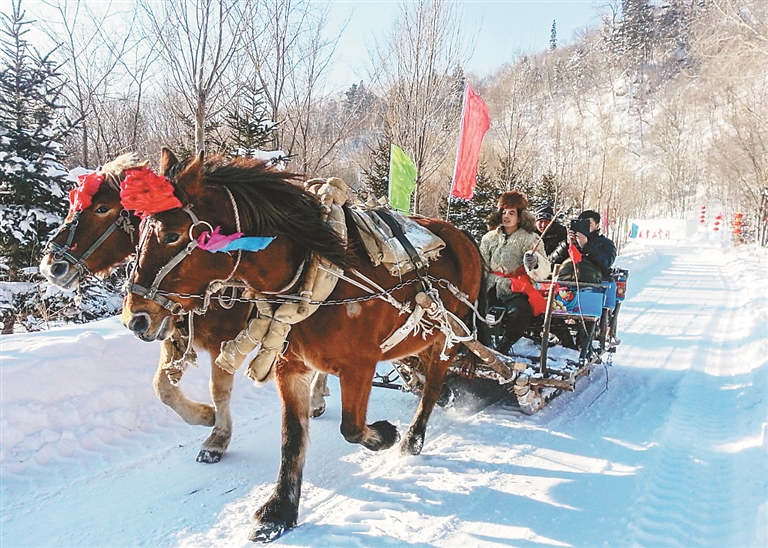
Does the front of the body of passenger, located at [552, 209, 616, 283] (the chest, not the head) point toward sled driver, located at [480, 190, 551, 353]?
yes

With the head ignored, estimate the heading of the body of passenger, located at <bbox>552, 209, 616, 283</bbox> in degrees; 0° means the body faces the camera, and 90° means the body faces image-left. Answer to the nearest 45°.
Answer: approximately 45°

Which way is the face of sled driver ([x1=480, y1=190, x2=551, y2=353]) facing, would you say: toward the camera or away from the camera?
toward the camera

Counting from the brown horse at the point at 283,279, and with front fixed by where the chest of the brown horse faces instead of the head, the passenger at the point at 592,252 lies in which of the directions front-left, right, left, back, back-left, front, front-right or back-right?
back

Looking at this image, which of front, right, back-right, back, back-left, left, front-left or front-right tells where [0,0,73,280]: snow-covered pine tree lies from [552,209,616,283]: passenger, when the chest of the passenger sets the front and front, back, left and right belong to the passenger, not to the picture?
front-right

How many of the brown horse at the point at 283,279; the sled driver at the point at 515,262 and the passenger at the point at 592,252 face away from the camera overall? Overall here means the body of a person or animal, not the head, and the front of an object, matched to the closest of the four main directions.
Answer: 0

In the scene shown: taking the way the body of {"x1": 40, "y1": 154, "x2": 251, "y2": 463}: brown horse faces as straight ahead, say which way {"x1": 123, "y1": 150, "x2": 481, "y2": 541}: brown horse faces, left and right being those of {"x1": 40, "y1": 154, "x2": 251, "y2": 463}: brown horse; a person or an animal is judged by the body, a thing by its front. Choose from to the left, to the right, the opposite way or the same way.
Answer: the same way

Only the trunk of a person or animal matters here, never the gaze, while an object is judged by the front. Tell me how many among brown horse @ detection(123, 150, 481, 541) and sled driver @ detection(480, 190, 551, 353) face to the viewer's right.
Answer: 0

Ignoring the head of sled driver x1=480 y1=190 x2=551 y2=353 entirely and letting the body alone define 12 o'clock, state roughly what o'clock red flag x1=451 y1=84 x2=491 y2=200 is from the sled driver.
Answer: The red flag is roughly at 4 o'clock from the sled driver.

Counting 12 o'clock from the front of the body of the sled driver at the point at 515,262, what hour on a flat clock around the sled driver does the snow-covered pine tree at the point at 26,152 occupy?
The snow-covered pine tree is roughly at 2 o'clock from the sled driver.

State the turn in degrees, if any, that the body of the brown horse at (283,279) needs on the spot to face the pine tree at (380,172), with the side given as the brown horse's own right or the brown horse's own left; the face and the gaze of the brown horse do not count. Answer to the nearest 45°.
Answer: approximately 135° to the brown horse's own right

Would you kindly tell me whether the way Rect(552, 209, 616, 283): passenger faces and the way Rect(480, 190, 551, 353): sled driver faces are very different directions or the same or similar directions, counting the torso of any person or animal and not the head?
same or similar directions

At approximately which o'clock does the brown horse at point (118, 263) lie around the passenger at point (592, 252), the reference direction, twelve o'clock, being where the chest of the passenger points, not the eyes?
The brown horse is roughly at 12 o'clock from the passenger.

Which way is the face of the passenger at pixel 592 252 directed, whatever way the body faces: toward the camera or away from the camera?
toward the camera

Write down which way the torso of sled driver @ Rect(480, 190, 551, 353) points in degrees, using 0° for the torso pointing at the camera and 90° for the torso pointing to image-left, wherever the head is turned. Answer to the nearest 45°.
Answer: approximately 45°

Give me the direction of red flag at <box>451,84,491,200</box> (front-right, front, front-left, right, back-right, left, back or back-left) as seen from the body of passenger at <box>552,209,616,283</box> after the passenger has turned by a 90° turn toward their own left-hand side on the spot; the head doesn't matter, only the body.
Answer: back

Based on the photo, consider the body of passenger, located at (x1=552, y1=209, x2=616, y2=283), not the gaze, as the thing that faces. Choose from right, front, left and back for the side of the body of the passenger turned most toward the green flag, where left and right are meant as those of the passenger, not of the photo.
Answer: right

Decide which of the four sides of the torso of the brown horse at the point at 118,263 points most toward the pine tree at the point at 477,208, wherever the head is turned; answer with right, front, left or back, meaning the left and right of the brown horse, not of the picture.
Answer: back
